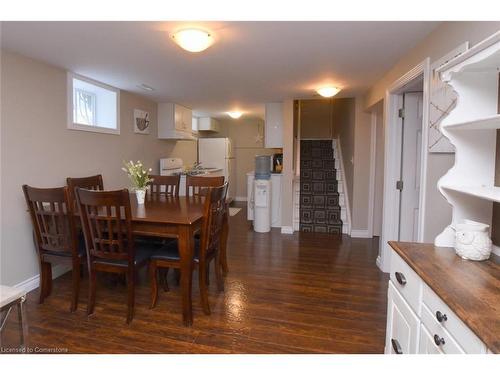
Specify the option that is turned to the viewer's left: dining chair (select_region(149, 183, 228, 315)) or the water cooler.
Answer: the dining chair

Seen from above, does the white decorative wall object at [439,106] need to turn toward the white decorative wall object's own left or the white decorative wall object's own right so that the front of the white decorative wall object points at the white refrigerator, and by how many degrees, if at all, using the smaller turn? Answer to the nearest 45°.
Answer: approximately 90° to the white decorative wall object's own right

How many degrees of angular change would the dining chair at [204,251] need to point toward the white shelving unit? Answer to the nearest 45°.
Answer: approximately 135° to its left

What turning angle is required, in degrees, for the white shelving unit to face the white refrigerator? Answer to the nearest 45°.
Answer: approximately 90° to its right

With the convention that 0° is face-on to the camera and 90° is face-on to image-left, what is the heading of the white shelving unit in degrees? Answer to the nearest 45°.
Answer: approximately 45°

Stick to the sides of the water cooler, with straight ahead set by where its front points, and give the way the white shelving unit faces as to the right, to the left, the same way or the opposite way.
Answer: to the right

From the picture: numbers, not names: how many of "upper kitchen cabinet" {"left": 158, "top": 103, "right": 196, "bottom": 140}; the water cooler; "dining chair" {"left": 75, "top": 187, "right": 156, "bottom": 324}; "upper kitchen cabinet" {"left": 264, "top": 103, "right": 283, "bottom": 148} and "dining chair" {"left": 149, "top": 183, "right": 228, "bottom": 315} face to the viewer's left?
2

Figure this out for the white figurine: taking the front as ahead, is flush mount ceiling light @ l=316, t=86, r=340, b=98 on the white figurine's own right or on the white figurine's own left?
on the white figurine's own right

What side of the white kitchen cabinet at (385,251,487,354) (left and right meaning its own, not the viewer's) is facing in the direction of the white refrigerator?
right
